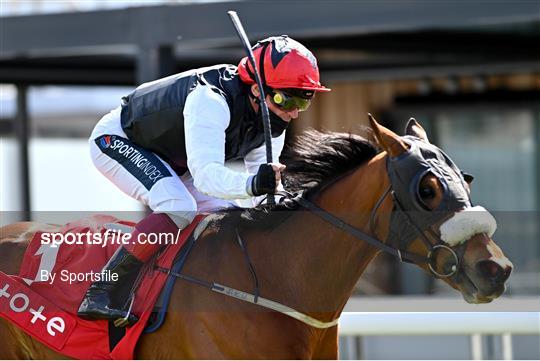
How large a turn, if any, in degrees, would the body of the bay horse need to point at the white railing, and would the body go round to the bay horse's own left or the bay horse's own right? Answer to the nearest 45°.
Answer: approximately 45° to the bay horse's own left

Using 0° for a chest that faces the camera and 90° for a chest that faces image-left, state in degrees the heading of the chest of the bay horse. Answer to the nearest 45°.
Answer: approximately 270°

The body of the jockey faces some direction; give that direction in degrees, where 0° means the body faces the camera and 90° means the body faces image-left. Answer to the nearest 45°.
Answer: approximately 270°

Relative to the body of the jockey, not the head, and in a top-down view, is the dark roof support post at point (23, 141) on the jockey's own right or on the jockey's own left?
on the jockey's own left

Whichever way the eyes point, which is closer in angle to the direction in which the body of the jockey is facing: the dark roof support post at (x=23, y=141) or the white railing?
the white railing
